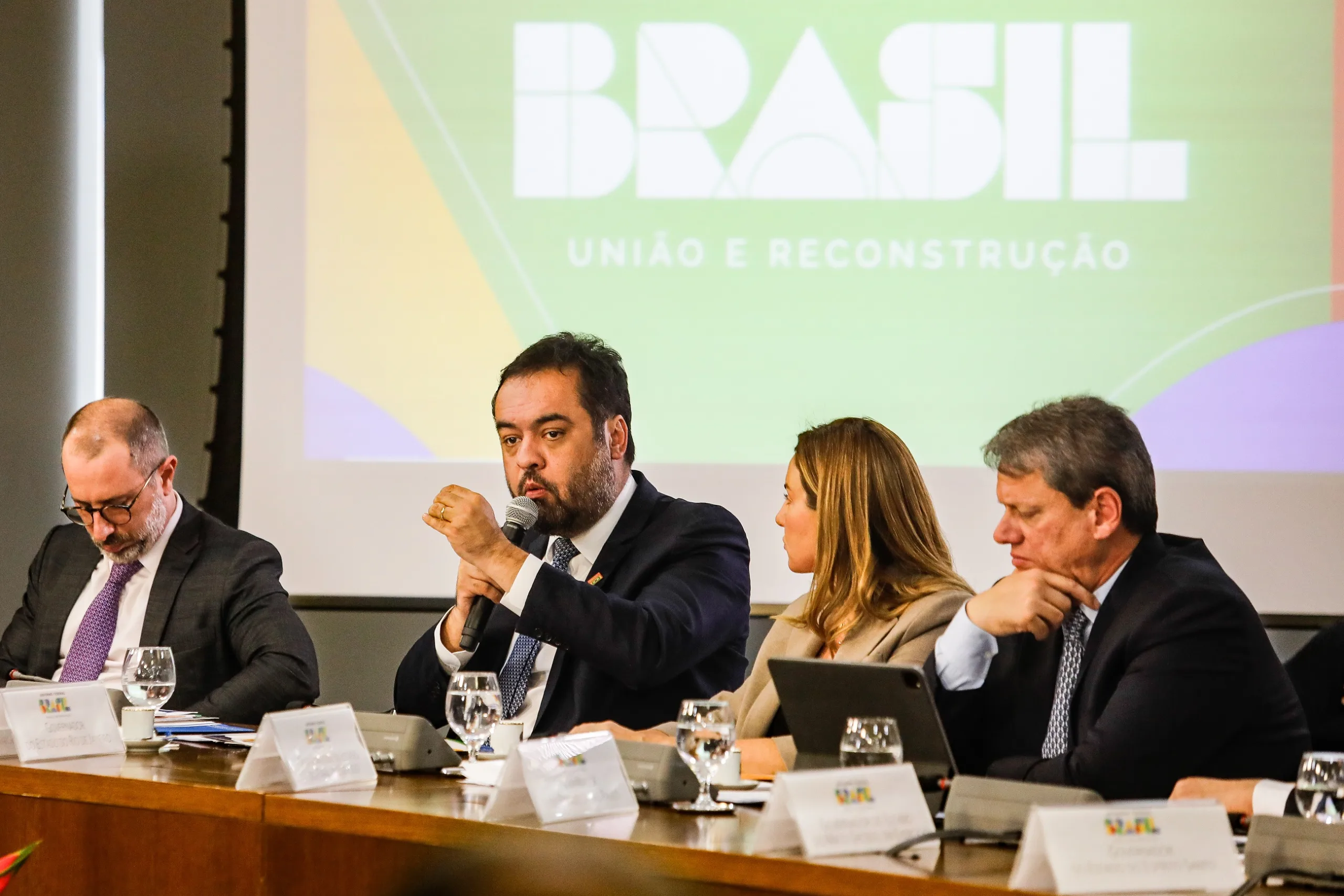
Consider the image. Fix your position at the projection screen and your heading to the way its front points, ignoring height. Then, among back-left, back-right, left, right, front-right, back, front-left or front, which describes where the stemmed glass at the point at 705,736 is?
front

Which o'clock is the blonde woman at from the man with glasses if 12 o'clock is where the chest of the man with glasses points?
The blonde woman is roughly at 9 o'clock from the man with glasses.

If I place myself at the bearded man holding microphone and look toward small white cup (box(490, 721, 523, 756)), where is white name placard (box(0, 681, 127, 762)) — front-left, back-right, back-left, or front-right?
front-right

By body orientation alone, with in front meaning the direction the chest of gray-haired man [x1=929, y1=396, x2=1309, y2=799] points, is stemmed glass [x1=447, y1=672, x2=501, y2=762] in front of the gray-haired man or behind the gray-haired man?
in front

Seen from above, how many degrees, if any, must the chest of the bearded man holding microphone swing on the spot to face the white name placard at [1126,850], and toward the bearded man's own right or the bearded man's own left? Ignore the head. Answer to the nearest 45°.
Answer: approximately 45° to the bearded man's own left

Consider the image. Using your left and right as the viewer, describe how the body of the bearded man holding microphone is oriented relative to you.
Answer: facing the viewer and to the left of the viewer

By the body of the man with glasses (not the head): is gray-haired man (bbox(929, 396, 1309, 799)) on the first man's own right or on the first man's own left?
on the first man's own left

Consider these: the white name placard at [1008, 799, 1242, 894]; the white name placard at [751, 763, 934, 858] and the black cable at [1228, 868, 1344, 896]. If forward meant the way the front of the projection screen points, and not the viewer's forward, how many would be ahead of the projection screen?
3

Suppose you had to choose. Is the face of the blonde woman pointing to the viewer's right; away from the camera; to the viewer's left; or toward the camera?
to the viewer's left

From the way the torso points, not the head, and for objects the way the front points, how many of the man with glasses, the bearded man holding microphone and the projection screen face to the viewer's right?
0

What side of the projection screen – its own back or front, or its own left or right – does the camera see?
front

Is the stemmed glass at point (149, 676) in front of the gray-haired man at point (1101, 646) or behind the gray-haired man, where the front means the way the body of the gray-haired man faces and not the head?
in front
